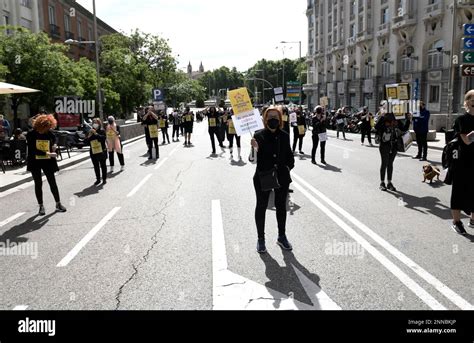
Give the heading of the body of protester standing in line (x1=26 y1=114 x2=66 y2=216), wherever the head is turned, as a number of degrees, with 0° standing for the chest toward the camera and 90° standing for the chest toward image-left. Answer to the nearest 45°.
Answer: approximately 315°

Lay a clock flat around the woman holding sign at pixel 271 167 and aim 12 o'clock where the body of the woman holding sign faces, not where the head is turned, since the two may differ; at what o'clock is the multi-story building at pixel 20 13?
The multi-story building is roughly at 5 o'clock from the woman holding sign.

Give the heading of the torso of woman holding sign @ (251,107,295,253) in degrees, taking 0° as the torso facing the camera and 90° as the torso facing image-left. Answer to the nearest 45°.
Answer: approximately 0°

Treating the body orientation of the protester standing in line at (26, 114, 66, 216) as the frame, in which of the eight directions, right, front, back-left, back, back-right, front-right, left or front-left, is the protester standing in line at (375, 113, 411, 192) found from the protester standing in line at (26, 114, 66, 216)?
front-left

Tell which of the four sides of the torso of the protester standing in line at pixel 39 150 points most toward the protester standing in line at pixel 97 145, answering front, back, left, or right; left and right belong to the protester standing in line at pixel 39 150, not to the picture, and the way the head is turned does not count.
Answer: back

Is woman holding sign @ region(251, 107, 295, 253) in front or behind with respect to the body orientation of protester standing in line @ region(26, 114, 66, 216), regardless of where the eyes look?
in front

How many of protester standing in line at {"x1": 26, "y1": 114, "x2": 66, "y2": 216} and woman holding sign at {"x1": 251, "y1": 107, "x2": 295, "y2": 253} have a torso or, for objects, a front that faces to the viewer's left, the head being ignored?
0
